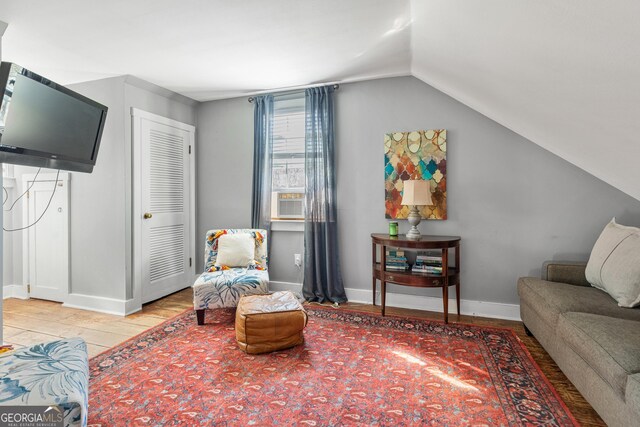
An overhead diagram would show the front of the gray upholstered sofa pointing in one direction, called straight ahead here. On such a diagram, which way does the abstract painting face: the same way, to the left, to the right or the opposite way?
to the left

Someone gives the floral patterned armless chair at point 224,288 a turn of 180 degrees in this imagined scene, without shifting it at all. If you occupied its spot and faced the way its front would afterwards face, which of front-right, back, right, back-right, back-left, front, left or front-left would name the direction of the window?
front-right

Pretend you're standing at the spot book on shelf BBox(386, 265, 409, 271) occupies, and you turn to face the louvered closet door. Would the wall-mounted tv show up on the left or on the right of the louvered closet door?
left

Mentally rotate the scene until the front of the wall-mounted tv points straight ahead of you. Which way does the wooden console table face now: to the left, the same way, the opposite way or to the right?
to the right

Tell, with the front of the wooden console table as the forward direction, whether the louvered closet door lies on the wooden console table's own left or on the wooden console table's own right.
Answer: on the wooden console table's own right

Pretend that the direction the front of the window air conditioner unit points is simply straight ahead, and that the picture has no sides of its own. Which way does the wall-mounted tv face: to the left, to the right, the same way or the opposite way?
to the left

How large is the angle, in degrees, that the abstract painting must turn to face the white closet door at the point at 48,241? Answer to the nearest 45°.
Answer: approximately 90° to its right

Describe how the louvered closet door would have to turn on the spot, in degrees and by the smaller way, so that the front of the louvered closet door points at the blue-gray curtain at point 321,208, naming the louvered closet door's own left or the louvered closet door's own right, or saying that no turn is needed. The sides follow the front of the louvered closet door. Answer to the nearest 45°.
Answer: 0° — it already faces it

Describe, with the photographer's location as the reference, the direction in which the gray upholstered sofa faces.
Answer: facing to the left of the viewer

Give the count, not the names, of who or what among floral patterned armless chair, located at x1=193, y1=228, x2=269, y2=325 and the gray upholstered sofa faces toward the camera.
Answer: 1

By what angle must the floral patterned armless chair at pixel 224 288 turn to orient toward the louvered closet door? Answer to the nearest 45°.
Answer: approximately 135° to its right
